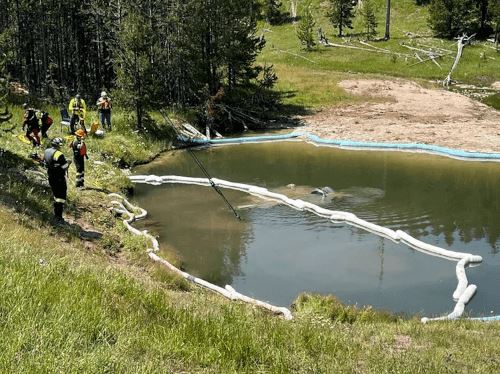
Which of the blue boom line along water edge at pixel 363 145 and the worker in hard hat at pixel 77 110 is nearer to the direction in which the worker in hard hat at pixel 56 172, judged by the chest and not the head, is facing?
the blue boom line along water edge

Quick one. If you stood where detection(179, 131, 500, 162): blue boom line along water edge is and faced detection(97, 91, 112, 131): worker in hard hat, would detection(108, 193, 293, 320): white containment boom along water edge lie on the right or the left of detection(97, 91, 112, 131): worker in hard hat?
left

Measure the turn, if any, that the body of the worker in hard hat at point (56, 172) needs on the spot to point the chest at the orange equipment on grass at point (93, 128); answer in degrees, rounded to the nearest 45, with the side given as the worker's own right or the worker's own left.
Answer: approximately 45° to the worker's own left

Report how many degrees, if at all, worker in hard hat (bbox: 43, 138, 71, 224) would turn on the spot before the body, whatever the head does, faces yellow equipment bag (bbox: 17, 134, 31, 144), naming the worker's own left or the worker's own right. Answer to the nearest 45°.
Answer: approximately 45° to the worker's own left

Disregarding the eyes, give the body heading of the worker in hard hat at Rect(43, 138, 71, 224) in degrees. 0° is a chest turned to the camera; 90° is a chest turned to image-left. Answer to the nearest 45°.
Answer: approximately 225°

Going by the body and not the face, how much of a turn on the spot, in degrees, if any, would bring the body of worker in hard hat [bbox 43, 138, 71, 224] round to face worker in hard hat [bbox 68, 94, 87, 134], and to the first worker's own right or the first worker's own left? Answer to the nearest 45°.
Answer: approximately 45° to the first worker's own left

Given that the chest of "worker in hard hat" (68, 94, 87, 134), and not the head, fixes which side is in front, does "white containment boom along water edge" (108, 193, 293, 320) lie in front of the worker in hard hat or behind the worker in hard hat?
in front

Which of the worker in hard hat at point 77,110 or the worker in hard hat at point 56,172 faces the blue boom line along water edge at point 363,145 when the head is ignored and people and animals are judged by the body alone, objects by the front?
the worker in hard hat at point 56,172

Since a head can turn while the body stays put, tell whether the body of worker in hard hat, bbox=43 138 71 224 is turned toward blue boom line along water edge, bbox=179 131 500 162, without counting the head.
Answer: yes
